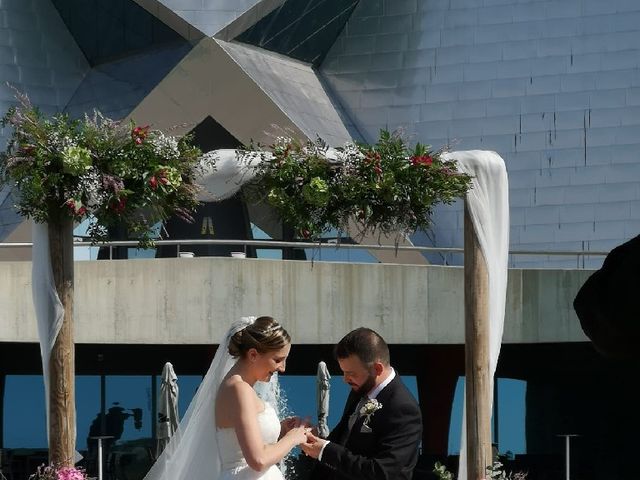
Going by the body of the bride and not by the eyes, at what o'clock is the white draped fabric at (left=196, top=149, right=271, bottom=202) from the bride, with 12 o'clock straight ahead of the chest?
The white draped fabric is roughly at 9 o'clock from the bride.

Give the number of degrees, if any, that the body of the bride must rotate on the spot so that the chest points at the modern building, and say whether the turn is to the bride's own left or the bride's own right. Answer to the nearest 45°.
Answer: approximately 90° to the bride's own left

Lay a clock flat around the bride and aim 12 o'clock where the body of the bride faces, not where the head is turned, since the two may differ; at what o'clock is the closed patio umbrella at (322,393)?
The closed patio umbrella is roughly at 9 o'clock from the bride.

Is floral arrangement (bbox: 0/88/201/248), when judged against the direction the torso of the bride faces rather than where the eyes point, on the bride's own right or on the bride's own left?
on the bride's own left

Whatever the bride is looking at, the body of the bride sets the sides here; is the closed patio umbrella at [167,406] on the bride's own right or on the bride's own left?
on the bride's own left

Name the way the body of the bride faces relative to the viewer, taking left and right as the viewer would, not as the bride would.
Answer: facing to the right of the viewer
